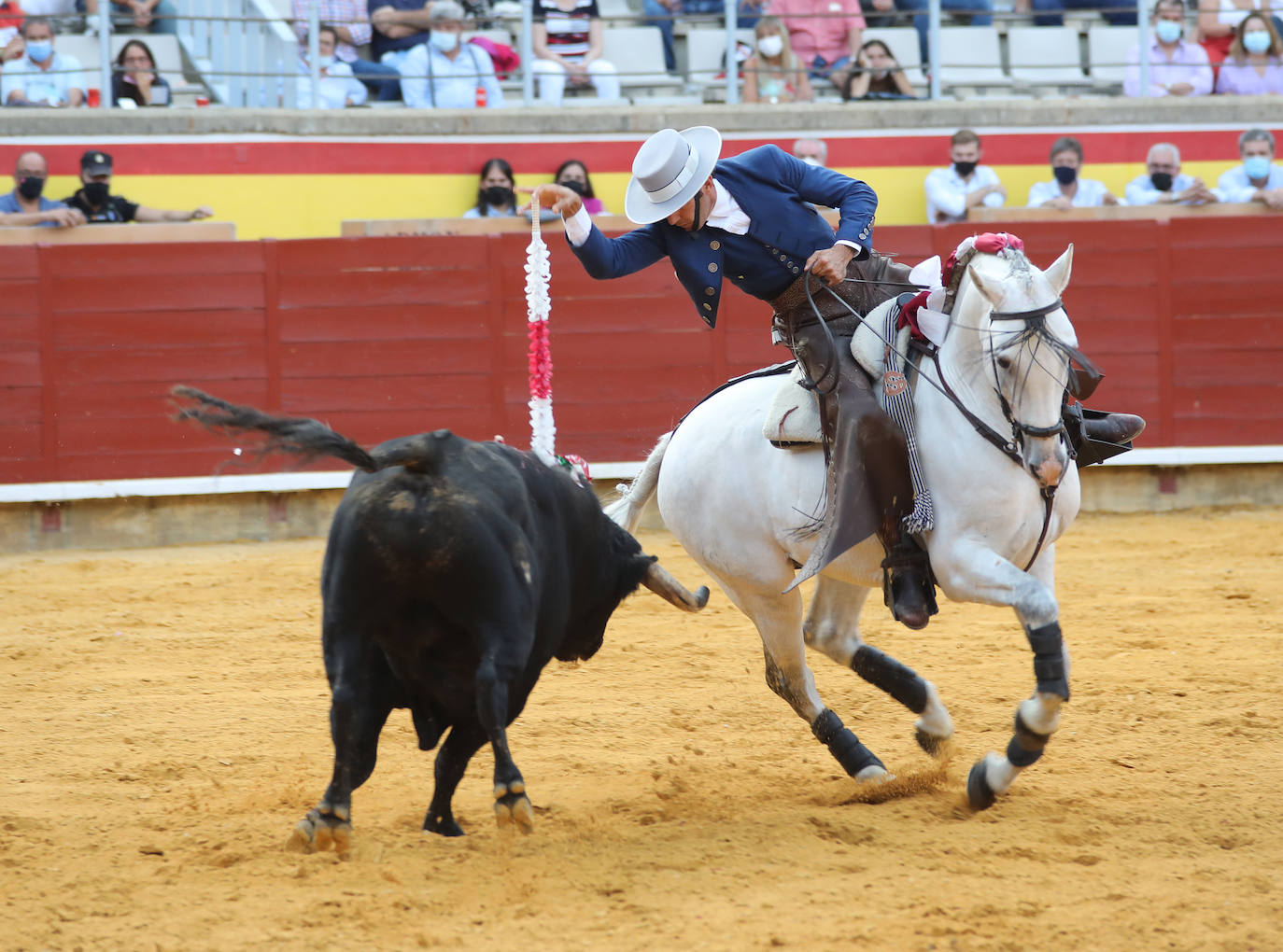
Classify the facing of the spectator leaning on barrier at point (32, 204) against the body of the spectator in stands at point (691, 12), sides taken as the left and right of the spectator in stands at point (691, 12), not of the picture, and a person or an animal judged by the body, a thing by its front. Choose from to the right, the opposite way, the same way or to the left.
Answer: the same way

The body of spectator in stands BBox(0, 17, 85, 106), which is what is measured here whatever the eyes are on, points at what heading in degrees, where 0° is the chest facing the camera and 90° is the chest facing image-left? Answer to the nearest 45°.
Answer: approximately 0°

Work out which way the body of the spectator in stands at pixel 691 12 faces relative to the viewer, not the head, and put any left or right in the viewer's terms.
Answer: facing the viewer

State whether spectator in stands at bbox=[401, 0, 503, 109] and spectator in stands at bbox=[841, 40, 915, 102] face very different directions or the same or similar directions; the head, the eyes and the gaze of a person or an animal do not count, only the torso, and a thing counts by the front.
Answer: same or similar directions

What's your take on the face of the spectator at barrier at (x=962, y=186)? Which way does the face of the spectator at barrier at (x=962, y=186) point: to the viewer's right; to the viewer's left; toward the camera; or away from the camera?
toward the camera

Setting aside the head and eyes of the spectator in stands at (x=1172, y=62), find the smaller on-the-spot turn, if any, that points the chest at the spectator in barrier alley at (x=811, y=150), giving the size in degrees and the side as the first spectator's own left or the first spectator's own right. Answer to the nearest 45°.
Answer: approximately 45° to the first spectator's own right

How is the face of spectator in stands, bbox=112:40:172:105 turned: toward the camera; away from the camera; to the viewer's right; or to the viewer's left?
toward the camera

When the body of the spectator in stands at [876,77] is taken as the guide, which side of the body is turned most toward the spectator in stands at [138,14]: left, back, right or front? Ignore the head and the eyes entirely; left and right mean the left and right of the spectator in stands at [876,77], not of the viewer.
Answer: right

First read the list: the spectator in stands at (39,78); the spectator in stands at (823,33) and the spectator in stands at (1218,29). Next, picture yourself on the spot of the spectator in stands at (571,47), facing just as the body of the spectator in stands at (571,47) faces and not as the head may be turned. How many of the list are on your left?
2

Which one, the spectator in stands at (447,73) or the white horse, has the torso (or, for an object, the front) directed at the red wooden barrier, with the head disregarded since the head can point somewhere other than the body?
the spectator in stands

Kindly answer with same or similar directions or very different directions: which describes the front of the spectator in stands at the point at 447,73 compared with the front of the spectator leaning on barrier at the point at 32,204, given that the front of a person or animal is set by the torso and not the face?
same or similar directions

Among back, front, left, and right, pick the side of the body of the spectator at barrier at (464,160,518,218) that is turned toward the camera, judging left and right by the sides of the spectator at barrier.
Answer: front

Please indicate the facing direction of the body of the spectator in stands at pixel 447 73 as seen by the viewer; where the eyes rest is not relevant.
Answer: toward the camera

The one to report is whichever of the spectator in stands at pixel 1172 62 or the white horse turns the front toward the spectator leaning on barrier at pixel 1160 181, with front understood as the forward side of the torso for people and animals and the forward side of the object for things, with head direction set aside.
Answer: the spectator in stands at pixel 1172 62
